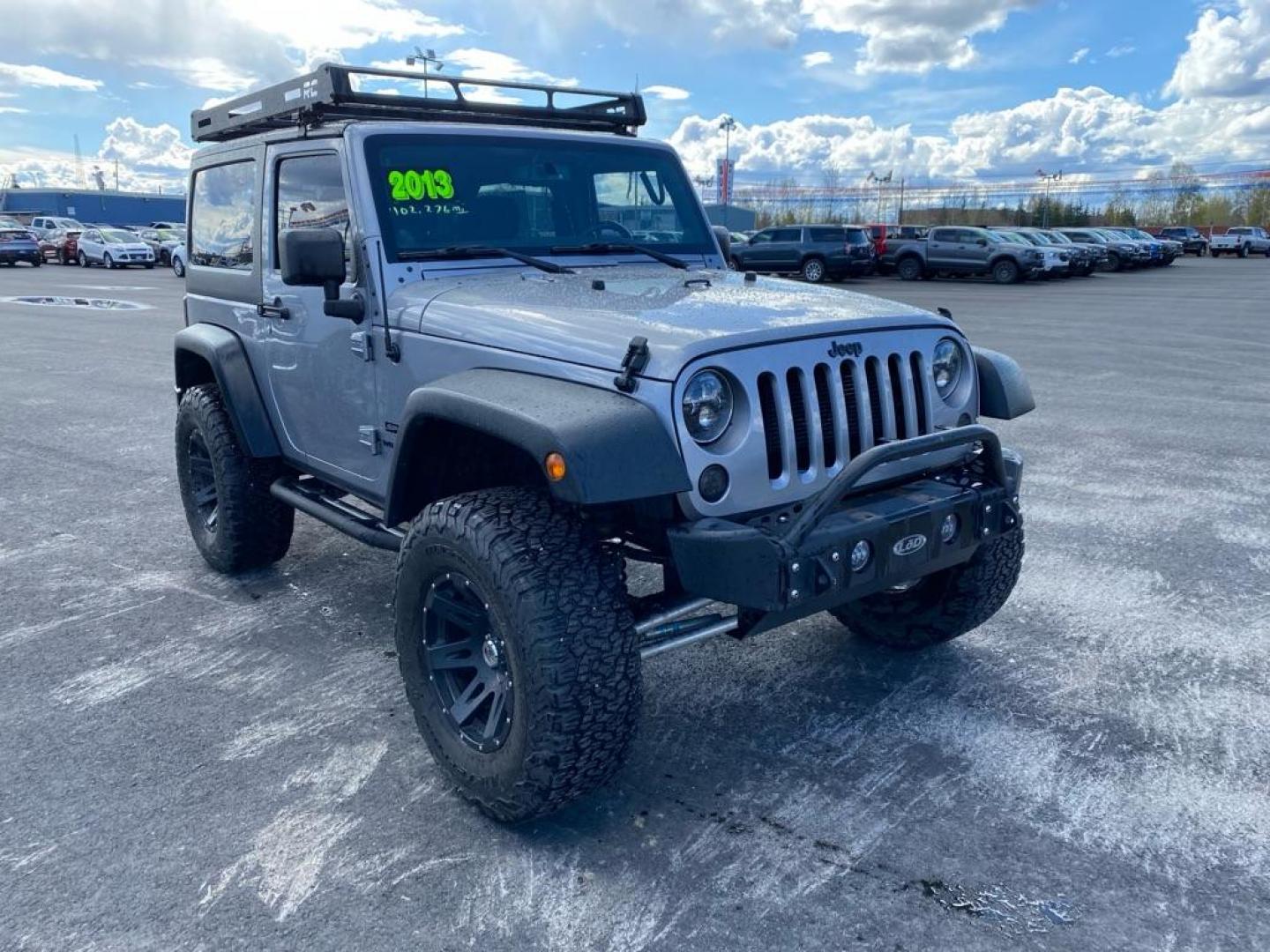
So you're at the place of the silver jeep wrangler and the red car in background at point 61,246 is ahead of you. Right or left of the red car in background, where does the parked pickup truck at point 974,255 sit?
right

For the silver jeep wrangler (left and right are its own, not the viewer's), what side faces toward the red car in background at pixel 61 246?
back

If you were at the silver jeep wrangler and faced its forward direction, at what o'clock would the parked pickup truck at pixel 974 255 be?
The parked pickup truck is roughly at 8 o'clock from the silver jeep wrangler.

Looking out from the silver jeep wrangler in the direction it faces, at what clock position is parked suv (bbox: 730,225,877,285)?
The parked suv is roughly at 8 o'clock from the silver jeep wrangler.

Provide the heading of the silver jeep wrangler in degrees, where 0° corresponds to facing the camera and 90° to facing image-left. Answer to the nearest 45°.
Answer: approximately 315°

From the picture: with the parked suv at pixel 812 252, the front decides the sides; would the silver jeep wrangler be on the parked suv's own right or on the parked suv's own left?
on the parked suv's own left
